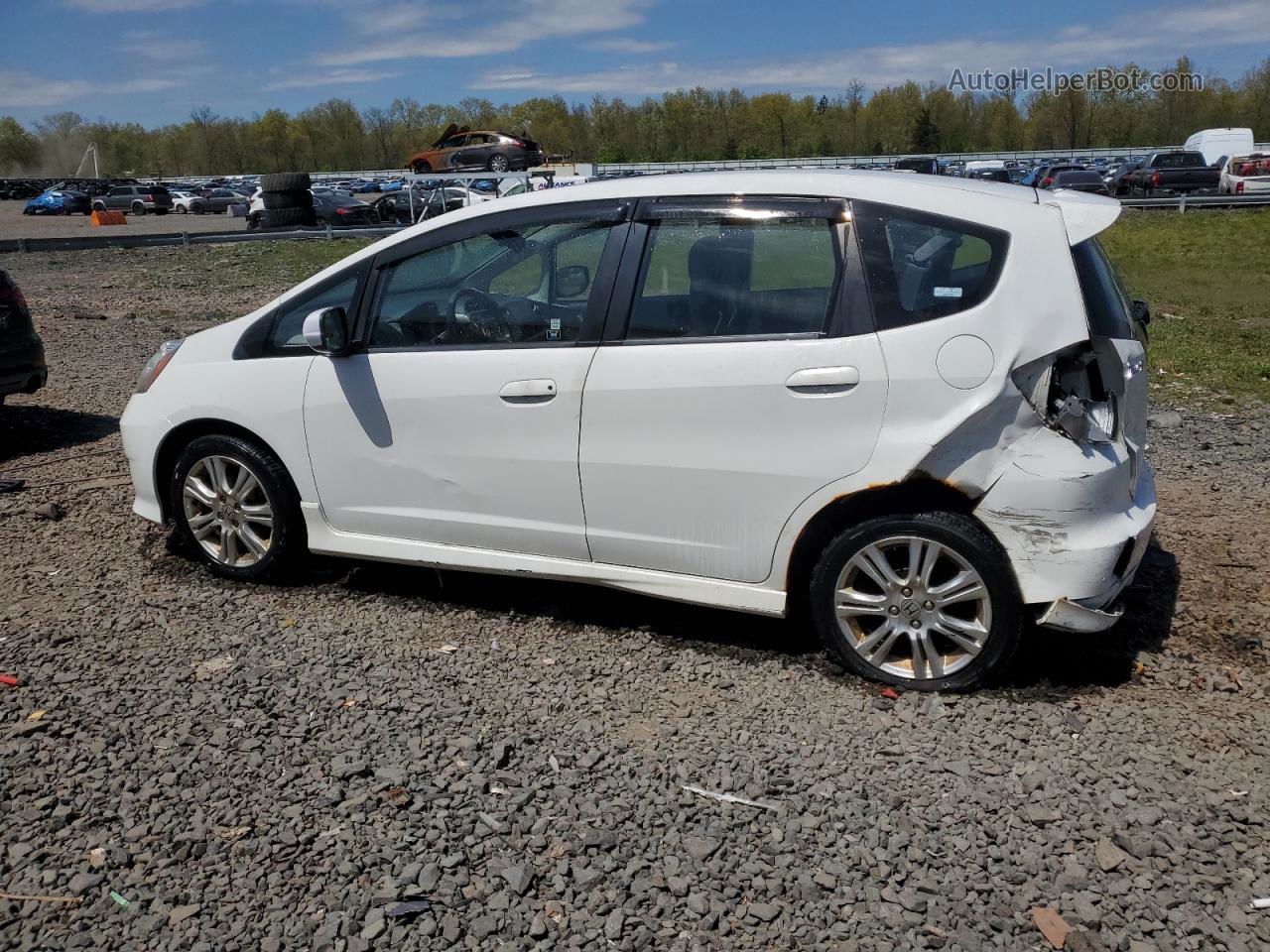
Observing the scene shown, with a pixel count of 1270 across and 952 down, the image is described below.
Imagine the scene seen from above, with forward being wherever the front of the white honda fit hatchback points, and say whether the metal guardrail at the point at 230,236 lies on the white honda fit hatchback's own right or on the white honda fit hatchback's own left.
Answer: on the white honda fit hatchback's own right

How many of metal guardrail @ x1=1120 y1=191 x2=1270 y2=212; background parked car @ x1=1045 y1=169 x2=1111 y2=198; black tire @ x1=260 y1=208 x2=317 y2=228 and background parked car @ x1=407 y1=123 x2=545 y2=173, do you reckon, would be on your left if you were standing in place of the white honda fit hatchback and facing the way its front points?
0

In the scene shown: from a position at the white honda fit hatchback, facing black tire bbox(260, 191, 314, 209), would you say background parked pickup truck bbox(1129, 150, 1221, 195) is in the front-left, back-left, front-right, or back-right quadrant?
front-right

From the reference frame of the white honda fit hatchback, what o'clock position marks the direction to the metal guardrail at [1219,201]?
The metal guardrail is roughly at 4 o'clock from the white honda fit hatchback.

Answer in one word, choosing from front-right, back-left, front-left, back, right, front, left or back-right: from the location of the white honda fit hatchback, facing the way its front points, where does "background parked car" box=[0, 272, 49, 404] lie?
front-right

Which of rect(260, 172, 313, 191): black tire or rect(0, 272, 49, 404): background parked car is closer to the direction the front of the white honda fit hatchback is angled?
the background parked car

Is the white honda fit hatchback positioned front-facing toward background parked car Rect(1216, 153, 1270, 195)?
no

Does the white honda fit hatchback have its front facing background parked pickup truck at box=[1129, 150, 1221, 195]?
no

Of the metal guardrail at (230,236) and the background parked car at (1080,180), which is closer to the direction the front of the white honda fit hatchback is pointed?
the metal guardrail

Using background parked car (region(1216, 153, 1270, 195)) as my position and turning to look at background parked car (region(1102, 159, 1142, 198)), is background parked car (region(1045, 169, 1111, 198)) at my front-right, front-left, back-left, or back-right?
front-left

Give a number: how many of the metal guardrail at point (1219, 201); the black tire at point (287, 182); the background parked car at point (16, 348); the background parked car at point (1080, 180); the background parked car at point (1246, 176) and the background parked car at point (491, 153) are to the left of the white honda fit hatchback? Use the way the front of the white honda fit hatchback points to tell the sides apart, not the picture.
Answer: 0

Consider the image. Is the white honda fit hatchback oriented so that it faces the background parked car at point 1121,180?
no

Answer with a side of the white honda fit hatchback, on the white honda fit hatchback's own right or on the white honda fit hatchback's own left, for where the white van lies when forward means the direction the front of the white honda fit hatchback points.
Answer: on the white honda fit hatchback's own right

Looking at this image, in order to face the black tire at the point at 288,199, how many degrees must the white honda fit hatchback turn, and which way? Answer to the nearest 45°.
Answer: approximately 90° to its right

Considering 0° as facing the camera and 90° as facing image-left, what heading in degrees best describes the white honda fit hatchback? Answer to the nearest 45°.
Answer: approximately 90°

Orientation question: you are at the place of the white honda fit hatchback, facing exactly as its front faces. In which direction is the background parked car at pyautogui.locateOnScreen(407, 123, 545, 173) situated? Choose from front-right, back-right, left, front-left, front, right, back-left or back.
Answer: right

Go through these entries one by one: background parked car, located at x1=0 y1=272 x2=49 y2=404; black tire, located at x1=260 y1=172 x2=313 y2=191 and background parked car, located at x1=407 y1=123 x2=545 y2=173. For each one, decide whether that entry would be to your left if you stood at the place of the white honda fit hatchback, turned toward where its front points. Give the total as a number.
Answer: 0

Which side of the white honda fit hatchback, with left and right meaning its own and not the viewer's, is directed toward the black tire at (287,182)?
right

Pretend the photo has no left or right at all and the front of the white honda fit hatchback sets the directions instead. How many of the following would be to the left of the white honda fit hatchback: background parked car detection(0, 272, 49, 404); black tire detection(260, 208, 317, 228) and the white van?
0
